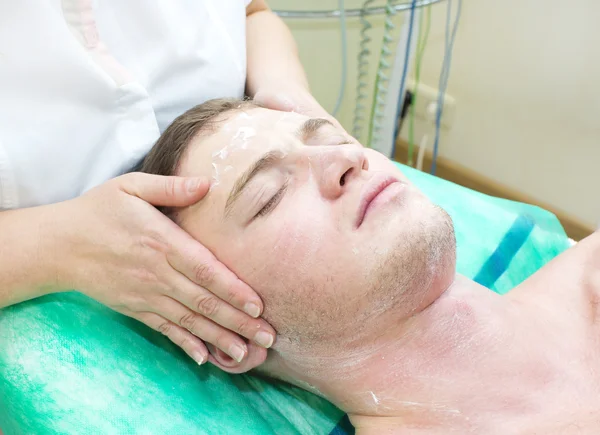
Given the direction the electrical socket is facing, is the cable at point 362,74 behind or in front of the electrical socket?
in front

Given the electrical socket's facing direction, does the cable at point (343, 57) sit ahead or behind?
ahead

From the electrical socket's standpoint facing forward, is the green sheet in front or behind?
in front

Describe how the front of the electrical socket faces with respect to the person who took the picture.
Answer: facing the viewer and to the left of the viewer
